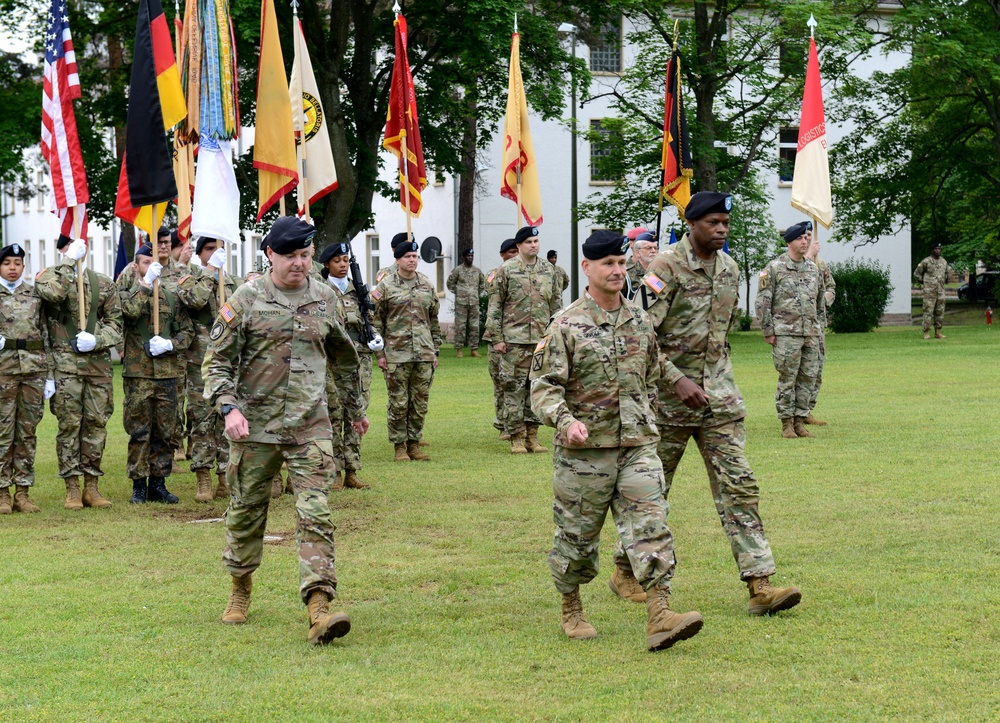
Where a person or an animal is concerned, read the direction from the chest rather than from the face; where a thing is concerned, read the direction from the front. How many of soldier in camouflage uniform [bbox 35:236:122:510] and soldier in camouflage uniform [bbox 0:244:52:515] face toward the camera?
2

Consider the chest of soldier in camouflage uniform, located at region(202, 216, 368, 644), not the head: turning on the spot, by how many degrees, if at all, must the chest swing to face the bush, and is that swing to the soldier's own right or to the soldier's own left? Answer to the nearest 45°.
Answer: approximately 90° to the soldier's own left

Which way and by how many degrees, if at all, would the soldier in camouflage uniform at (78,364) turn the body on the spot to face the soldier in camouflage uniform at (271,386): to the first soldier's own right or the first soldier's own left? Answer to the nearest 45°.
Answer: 0° — they already face them

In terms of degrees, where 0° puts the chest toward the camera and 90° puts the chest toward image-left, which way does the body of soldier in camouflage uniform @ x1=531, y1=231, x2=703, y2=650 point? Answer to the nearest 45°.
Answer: approximately 315°

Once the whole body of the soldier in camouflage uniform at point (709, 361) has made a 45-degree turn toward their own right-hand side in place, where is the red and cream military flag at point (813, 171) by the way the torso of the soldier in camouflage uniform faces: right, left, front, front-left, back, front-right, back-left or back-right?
back

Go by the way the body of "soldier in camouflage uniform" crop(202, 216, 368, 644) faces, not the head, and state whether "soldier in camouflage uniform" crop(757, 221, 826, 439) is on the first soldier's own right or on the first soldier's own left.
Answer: on the first soldier's own left

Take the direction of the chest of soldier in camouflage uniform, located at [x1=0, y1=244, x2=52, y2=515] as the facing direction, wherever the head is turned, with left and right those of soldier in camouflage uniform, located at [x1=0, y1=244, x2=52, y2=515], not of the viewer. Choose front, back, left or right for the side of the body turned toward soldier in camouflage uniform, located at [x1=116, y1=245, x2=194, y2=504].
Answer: left
